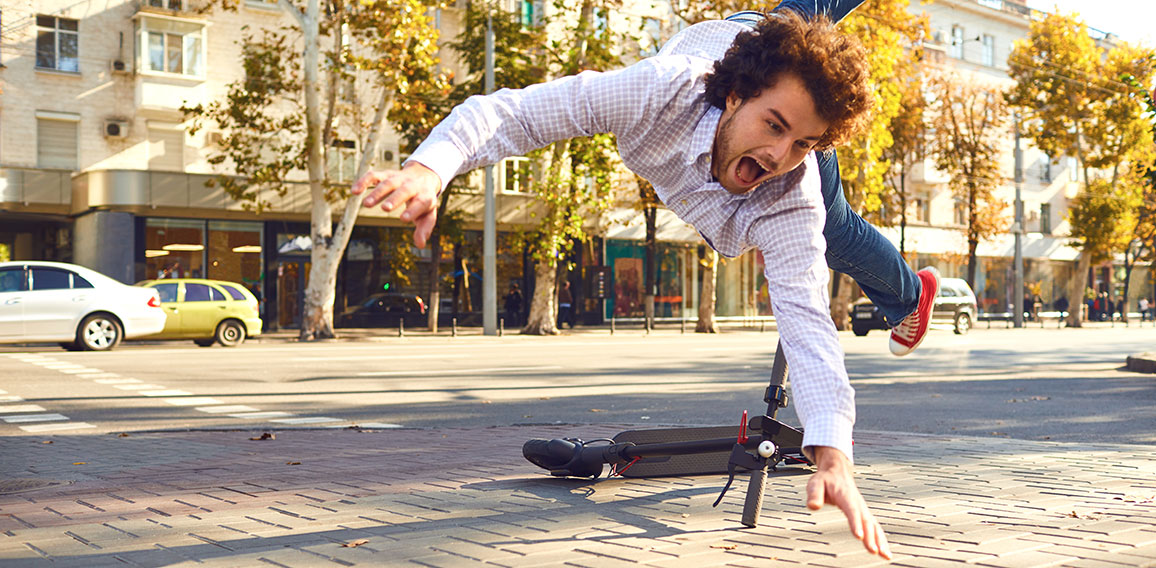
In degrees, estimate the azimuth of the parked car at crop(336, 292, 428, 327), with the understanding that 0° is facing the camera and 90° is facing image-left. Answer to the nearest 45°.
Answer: approximately 90°

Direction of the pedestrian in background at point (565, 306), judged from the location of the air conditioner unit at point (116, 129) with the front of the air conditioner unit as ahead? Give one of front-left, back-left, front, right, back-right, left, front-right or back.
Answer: left

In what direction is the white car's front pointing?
to the viewer's left

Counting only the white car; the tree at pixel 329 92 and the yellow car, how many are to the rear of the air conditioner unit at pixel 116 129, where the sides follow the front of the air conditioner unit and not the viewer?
0

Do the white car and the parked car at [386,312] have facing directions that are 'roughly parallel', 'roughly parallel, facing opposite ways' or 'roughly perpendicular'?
roughly parallel

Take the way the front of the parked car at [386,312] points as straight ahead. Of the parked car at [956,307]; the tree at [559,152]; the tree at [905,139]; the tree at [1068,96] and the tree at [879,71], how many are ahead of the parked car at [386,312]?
0

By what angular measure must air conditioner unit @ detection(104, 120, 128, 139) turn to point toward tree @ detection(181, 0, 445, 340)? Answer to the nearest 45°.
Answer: approximately 45° to its left

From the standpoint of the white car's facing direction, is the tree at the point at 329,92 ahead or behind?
behind

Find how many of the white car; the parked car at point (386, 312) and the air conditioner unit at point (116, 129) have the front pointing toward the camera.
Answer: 1

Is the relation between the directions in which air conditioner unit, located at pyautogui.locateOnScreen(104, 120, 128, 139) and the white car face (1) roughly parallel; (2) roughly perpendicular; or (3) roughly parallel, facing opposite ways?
roughly perpendicular
